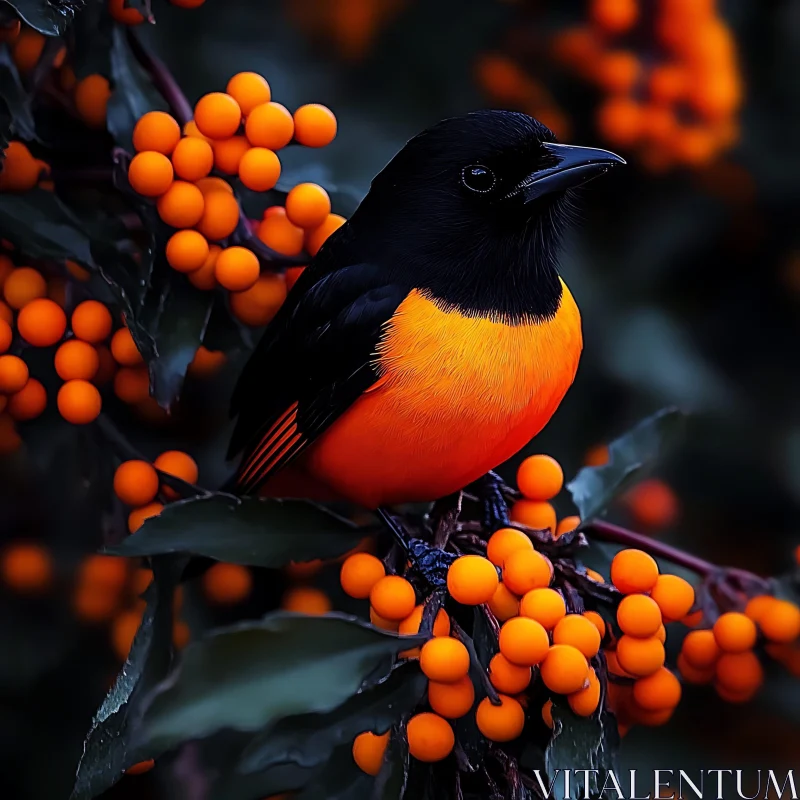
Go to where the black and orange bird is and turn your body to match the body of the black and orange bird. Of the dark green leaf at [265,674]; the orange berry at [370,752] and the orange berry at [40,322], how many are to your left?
0

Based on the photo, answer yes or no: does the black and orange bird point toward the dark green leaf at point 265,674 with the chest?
no

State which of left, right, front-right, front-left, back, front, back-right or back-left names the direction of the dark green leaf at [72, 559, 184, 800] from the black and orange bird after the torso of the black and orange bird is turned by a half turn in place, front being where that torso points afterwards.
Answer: left

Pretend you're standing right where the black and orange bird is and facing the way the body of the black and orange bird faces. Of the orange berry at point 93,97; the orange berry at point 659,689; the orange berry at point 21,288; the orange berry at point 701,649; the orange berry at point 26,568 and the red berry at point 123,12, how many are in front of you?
2

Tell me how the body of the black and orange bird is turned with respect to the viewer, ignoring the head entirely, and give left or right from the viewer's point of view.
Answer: facing the viewer and to the right of the viewer

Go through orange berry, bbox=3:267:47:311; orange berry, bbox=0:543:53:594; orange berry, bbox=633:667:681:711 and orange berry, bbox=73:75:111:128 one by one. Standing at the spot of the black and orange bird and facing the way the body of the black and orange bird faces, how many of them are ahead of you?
1

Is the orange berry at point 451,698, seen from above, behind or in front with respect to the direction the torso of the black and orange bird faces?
in front

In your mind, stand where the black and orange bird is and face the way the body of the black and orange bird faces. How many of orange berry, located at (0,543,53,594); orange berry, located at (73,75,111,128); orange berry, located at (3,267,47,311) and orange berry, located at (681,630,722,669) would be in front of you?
1

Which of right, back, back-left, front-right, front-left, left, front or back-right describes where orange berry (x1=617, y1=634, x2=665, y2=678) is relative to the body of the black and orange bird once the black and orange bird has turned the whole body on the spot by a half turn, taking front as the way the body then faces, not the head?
back

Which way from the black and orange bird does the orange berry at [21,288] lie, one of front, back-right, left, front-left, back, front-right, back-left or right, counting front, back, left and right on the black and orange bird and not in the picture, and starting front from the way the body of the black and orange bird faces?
back-right

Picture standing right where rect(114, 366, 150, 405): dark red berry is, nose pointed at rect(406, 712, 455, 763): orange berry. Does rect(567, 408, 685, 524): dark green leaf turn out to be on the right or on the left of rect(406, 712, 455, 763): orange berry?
left
